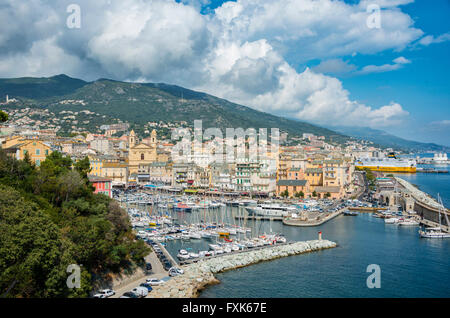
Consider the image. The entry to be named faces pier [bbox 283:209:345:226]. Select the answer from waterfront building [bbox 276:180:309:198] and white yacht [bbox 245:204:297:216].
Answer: the waterfront building

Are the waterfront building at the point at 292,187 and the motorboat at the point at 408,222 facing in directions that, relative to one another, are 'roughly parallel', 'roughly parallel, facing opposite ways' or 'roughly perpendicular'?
roughly perpendicular

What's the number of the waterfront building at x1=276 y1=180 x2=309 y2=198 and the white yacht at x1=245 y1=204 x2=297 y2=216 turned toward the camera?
1

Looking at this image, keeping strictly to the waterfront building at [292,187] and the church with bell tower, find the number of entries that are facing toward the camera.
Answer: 2

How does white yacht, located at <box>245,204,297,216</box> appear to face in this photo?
to the viewer's left

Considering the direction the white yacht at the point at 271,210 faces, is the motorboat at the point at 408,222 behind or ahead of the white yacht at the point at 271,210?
behind

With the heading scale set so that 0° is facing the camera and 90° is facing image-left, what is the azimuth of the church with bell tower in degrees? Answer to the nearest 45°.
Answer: approximately 0°

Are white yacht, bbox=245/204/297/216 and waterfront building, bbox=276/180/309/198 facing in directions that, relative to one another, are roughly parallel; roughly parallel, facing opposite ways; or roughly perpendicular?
roughly perpendicular

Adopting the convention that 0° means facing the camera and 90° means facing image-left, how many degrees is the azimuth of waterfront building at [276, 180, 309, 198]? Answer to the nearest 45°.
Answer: approximately 0°
